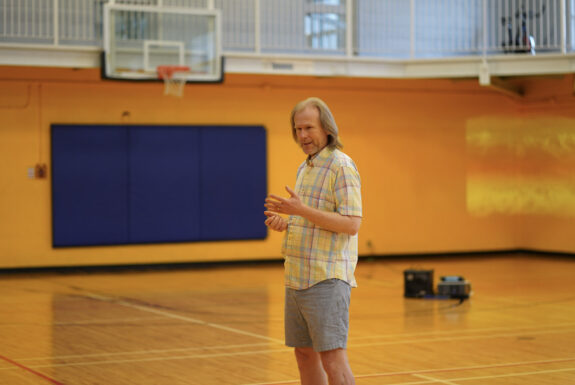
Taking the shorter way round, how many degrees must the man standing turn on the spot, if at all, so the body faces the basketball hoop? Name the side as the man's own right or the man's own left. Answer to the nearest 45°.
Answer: approximately 135° to the man's own right

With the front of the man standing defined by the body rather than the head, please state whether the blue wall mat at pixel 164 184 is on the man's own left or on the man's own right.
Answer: on the man's own right

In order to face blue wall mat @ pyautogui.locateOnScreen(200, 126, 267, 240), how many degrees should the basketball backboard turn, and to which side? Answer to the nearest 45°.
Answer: approximately 90° to its left

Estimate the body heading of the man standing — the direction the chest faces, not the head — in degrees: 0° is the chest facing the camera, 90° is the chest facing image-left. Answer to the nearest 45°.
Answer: approximately 45°

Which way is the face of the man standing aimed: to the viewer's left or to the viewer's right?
to the viewer's left

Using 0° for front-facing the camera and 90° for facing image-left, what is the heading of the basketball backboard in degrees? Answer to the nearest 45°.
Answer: approximately 315°

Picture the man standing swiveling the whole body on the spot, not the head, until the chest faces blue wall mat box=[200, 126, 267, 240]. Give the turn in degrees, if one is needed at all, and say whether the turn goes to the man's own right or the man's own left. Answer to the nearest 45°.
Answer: approximately 135° to the man's own right
